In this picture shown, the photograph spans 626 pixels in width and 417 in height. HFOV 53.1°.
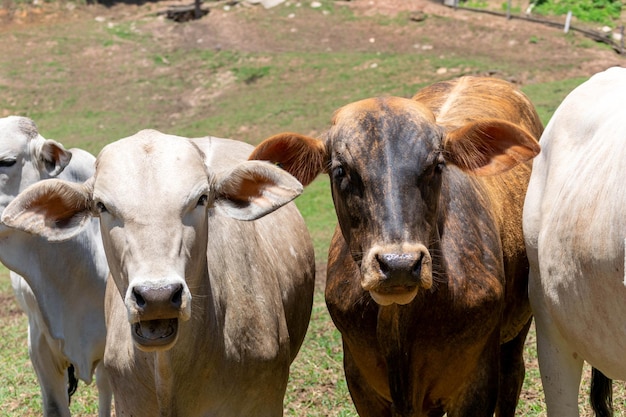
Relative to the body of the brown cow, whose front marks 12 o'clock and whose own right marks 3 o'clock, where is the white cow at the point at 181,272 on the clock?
The white cow is roughly at 2 o'clock from the brown cow.

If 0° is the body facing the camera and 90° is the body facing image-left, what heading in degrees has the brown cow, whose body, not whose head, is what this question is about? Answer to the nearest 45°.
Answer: approximately 0°
